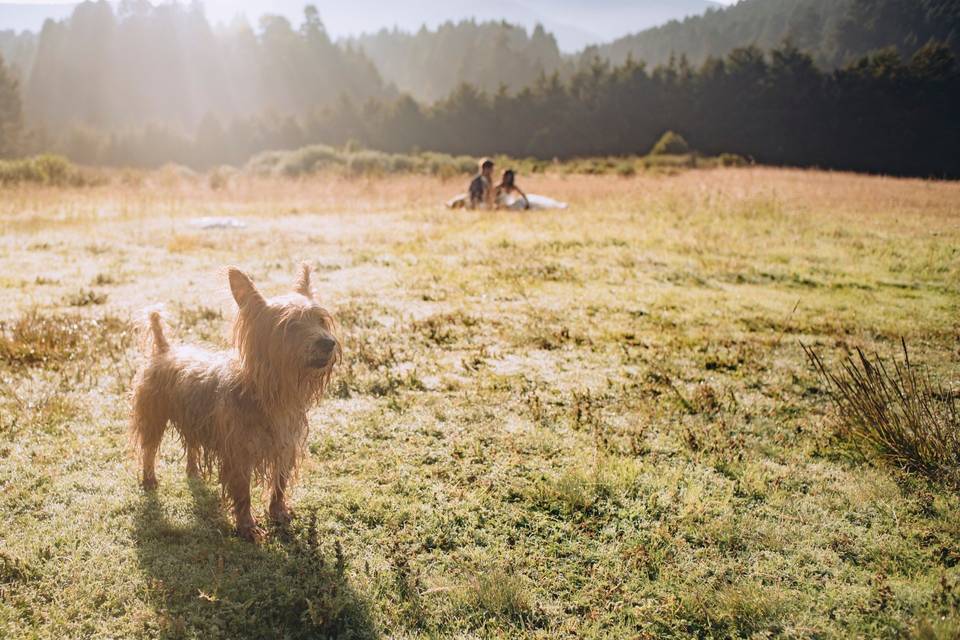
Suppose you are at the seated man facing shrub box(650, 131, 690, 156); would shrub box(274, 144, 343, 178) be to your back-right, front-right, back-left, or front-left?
front-left

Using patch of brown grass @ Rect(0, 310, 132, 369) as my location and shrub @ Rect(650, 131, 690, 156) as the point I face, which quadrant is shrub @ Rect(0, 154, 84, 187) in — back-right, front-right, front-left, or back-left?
front-left

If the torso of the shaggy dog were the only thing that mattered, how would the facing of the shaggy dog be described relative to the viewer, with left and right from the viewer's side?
facing the viewer and to the right of the viewer

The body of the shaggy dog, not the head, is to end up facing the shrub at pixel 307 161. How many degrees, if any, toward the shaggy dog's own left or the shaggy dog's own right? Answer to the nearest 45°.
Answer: approximately 135° to the shaggy dog's own left

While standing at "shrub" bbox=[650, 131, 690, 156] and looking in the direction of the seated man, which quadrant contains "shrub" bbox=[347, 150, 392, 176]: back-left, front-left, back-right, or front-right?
front-right

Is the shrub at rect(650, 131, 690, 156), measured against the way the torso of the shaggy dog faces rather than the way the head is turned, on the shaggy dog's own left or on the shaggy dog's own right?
on the shaggy dog's own left

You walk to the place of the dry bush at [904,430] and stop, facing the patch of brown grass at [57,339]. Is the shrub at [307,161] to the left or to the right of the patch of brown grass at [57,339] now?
right

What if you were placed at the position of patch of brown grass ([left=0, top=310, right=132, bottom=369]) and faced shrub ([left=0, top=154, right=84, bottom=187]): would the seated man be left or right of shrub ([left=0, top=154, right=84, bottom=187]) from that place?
right

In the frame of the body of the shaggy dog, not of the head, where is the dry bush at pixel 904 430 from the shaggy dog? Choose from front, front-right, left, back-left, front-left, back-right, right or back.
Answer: front-left
